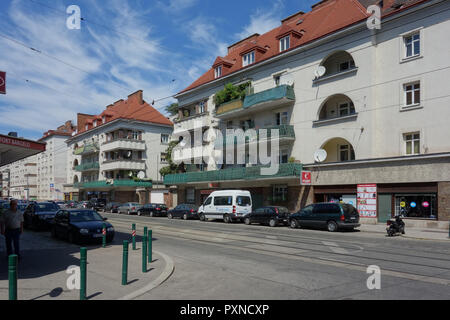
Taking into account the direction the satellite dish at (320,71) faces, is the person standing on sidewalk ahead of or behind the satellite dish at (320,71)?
ahead

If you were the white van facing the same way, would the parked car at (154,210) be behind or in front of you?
in front

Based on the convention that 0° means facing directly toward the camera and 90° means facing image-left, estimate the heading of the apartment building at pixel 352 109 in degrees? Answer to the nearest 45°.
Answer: approximately 45°

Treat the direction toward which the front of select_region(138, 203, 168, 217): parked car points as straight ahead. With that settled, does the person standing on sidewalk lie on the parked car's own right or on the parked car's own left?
on the parked car's own left

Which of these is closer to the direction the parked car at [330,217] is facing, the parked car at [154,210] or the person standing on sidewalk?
the parked car

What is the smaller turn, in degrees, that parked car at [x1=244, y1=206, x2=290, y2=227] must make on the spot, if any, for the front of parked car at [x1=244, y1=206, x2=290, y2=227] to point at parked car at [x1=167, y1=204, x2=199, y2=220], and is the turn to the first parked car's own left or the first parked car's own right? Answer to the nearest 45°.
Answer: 0° — it already faces it
